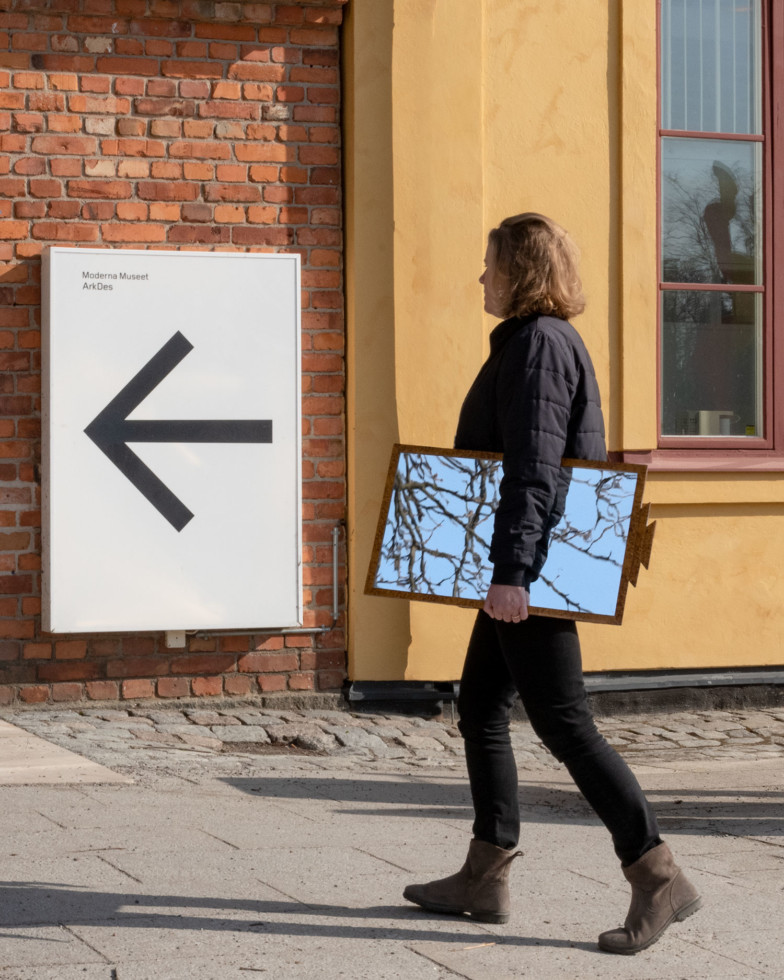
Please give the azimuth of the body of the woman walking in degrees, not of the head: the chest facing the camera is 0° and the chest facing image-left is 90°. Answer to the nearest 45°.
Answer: approximately 90°

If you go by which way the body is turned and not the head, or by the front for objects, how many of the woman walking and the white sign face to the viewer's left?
1

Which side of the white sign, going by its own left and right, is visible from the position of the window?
left

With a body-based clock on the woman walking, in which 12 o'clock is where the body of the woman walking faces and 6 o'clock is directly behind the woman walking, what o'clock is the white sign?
The white sign is roughly at 2 o'clock from the woman walking.

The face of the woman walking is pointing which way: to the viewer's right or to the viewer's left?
to the viewer's left

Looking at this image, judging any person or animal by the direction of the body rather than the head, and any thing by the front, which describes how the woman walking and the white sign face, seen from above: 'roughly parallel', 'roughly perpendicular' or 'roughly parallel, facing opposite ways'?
roughly perpendicular

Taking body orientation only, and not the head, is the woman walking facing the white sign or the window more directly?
the white sign

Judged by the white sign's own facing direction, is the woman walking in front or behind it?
in front

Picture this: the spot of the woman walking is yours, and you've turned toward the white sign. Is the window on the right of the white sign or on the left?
right

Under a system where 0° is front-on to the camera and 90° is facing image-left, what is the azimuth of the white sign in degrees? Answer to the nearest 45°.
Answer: approximately 0°
